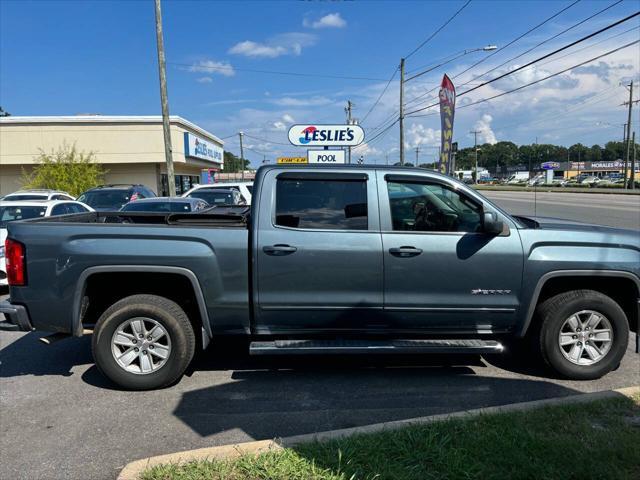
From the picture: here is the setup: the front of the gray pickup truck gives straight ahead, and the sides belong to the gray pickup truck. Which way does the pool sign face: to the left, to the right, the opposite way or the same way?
to the right

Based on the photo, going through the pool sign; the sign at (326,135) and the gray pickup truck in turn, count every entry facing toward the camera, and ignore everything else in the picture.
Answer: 2

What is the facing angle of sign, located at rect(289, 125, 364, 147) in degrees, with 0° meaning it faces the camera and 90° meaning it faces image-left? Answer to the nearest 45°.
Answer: approximately 0°

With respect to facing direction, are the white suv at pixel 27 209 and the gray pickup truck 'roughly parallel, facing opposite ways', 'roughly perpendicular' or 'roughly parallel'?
roughly perpendicular

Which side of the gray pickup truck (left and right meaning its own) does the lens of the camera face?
right

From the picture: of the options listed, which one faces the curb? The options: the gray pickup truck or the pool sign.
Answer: the pool sign

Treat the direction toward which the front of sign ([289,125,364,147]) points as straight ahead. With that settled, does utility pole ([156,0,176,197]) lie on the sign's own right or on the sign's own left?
on the sign's own right

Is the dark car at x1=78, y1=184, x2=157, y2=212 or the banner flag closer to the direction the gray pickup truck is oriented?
the banner flag

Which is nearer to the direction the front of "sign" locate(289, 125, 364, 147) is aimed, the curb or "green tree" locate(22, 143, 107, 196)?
the curb

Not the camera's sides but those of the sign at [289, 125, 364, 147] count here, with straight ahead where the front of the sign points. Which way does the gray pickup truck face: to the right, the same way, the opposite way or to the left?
to the left

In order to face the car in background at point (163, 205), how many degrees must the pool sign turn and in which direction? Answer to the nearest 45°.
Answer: approximately 45° to its right
